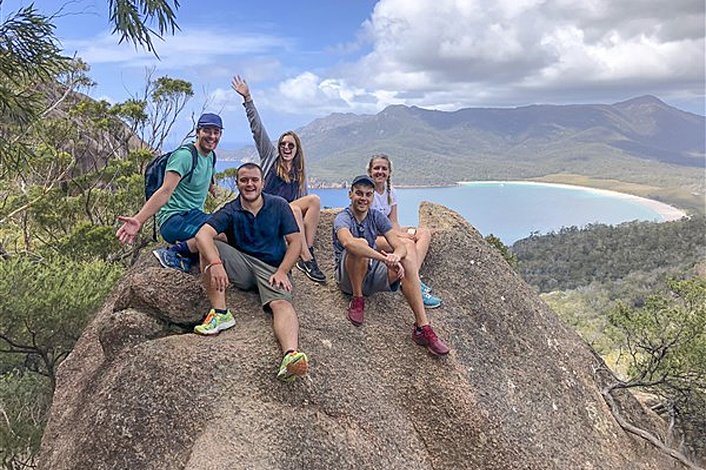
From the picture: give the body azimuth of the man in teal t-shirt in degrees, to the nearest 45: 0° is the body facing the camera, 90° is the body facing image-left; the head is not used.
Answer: approximately 315°

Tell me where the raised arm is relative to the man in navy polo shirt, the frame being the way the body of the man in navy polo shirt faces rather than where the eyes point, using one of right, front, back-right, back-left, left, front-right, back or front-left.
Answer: back

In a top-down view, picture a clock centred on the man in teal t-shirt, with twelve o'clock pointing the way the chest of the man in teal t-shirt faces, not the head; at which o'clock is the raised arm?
The raised arm is roughly at 9 o'clock from the man in teal t-shirt.

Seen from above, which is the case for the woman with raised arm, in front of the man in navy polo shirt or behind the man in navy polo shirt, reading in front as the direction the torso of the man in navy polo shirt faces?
behind

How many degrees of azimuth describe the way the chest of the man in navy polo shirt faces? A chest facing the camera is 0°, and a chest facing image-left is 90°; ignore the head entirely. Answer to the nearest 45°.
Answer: approximately 0°

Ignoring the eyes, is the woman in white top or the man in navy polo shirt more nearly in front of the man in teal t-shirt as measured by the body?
the man in navy polo shirt

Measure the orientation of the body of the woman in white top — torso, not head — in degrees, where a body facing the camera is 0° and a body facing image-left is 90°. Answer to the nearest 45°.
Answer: approximately 315°

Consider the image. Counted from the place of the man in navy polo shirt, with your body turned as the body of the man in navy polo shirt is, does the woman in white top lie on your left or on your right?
on your left
